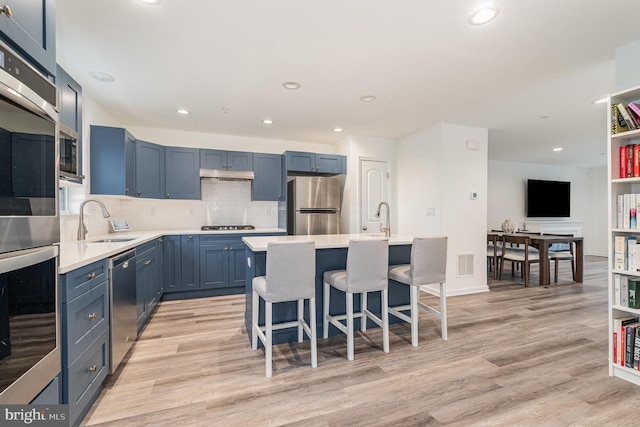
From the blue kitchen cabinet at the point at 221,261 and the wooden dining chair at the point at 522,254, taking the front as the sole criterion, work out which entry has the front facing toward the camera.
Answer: the blue kitchen cabinet

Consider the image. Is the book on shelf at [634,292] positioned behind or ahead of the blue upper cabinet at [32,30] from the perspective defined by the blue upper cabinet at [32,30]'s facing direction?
ahead

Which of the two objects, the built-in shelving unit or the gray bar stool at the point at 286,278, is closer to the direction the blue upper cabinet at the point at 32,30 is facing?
the built-in shelving unit

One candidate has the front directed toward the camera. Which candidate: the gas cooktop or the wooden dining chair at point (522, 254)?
the gas cooktop

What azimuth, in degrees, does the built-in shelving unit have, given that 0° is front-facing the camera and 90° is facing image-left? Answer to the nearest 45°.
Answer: approximately 45°

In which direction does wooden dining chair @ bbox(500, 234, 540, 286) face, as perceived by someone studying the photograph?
facing away from the viewer and to the right of the viewer

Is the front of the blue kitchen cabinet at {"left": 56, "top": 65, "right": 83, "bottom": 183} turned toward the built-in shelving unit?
yes

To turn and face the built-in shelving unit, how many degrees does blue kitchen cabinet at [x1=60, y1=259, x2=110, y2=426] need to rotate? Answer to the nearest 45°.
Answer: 0° — it already faces it

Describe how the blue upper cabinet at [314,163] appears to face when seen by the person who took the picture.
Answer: facing the viewer

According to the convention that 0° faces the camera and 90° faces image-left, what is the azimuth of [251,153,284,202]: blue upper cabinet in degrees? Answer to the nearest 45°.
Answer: approximately 0°

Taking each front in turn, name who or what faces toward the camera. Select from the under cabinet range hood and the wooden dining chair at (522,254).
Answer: the under cabinet range hood

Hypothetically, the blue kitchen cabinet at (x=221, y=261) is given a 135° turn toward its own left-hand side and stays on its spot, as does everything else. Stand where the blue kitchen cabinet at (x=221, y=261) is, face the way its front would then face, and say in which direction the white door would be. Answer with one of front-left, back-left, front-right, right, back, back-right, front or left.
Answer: front-right

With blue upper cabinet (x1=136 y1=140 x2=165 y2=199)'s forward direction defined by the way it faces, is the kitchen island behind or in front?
in front

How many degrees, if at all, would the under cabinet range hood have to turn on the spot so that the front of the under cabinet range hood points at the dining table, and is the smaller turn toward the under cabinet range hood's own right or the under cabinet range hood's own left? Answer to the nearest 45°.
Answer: approximately 90° to the under cabinet range hood's own left

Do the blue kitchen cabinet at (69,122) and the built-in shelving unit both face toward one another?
yes

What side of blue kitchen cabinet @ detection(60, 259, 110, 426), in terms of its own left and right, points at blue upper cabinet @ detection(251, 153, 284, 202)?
left

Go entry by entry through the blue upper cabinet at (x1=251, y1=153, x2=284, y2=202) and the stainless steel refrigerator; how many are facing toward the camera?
2

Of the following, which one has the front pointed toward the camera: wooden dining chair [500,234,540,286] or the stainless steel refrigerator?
the stainless steel refrigerator

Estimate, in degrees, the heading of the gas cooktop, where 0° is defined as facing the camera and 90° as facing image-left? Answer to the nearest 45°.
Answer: approximately 0°

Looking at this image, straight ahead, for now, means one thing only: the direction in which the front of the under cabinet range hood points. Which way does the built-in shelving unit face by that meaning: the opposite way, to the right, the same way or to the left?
to the right
